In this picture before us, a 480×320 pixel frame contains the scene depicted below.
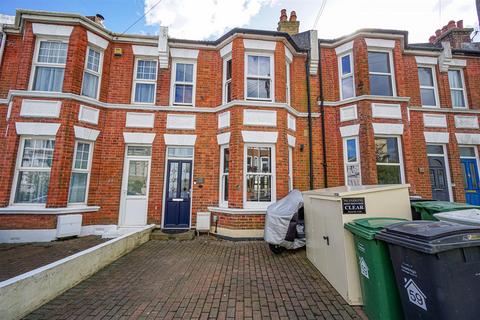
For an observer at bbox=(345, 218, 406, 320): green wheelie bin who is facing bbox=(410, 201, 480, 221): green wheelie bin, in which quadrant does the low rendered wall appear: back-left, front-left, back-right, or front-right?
back-left

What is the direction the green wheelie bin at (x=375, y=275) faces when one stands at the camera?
facing the viewer and to the left of the viewer

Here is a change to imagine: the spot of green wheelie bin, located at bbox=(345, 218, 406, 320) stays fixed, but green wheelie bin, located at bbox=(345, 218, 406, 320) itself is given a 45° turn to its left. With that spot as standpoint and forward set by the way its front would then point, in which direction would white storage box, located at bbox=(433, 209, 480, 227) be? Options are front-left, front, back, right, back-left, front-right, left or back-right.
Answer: back-left

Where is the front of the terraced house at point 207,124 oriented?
toward the camera

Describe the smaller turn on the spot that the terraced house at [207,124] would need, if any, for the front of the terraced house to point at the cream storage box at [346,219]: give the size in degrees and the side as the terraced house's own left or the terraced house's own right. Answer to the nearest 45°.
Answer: approximately 45° to the terraced house's own left

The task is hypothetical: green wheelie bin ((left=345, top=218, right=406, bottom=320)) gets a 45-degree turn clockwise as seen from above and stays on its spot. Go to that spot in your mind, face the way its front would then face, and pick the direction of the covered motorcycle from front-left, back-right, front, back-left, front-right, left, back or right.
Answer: front-right

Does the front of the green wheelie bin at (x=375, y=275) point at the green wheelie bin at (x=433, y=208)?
no

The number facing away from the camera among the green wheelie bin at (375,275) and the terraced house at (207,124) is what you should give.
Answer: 0

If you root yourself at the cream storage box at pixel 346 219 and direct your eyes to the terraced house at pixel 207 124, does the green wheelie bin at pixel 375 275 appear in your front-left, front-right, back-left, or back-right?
back-left

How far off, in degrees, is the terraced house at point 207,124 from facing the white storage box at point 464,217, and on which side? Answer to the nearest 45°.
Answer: approximately 45° to its left

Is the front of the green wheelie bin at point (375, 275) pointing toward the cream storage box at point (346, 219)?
no

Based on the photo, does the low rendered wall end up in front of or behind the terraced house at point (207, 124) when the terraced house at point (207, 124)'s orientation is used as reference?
in front
